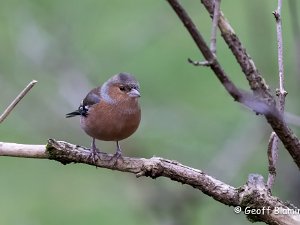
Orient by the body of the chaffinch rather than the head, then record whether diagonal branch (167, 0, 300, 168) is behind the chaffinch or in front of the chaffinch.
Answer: in front

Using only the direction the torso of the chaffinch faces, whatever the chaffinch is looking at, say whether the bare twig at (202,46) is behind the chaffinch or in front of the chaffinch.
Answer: in front

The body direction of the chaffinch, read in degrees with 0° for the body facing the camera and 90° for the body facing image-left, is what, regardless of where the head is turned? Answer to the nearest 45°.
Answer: approximately 315°
